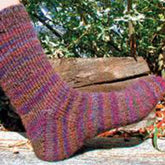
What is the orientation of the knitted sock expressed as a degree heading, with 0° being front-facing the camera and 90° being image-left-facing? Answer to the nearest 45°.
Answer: approximately 270°
